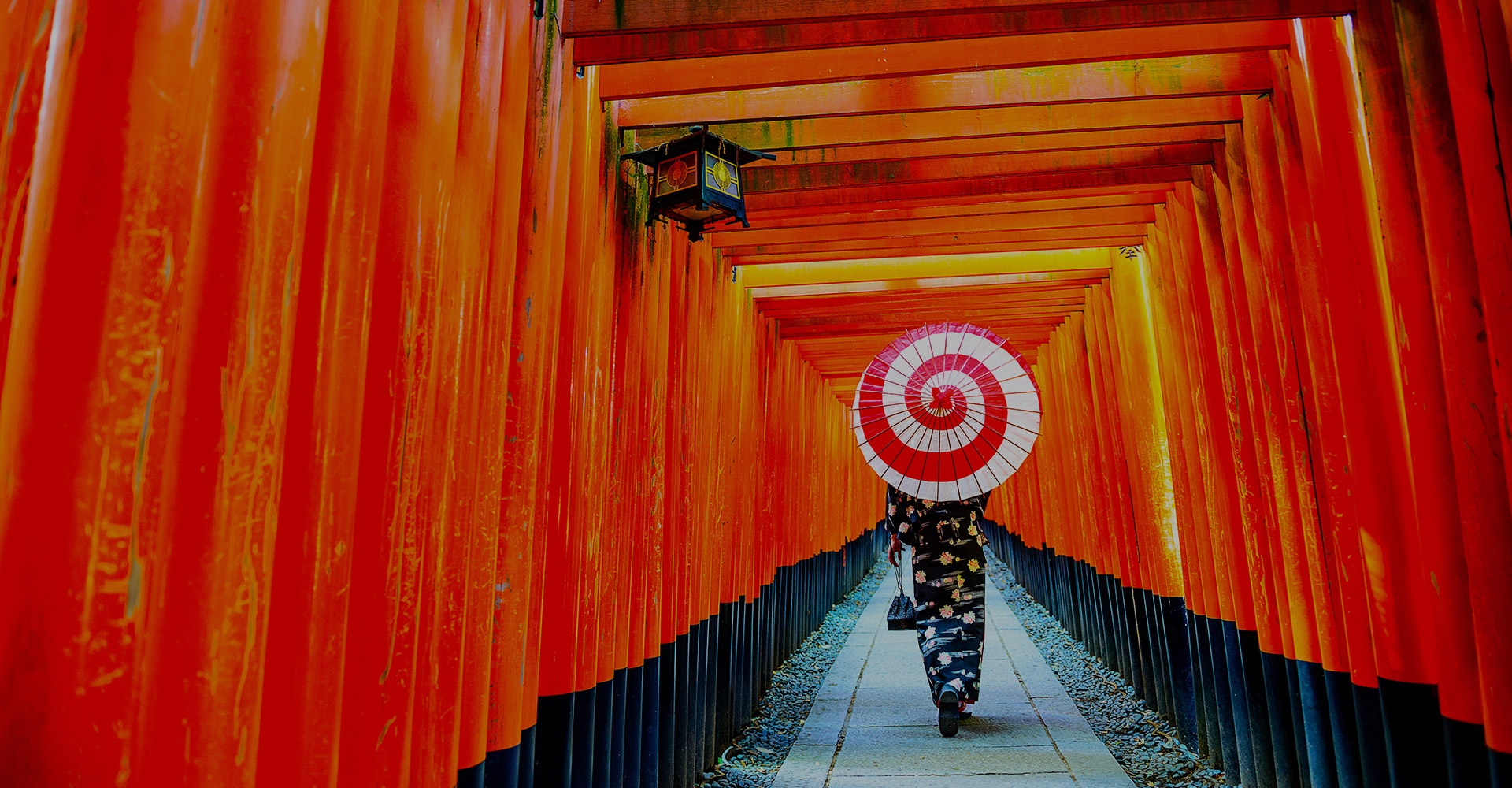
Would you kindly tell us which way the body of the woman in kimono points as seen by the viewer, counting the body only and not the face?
away from the camera

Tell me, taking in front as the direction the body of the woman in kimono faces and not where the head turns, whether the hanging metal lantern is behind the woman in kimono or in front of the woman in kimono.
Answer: behind
